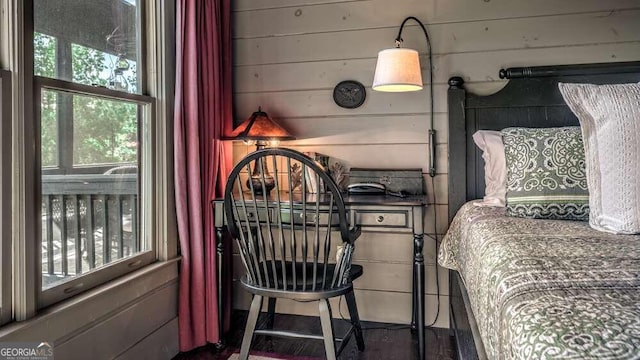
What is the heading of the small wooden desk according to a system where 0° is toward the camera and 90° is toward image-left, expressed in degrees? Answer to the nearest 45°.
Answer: approximately 0°

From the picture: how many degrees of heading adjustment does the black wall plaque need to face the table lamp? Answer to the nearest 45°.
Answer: approximately 90° to its right

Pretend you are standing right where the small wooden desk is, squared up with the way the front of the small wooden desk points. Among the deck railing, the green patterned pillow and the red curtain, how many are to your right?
2

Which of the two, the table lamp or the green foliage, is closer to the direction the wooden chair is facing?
the table lamp

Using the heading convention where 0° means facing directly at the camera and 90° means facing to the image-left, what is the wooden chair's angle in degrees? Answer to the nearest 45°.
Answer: approximately 225°
